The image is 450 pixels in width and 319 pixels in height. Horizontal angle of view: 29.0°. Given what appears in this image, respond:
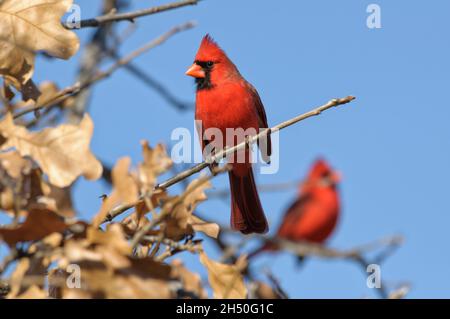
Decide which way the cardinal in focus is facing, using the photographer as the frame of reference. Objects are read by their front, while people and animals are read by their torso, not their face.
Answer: facing the viewer and to the left of the viewer

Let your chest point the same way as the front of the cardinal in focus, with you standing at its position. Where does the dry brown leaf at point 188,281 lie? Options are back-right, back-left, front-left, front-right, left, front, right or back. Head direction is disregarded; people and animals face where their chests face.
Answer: front-left

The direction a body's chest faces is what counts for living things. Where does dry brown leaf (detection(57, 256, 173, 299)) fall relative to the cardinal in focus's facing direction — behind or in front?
in front

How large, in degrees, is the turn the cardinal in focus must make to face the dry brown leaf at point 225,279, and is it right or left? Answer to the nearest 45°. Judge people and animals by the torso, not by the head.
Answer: approximately 45° to its left

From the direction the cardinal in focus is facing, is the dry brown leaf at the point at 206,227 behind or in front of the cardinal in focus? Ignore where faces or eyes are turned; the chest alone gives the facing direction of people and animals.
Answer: in front
